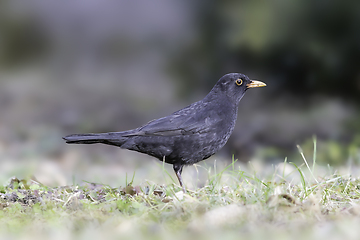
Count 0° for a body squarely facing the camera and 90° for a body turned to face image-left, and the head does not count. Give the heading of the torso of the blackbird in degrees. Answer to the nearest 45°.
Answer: approximately 270°
